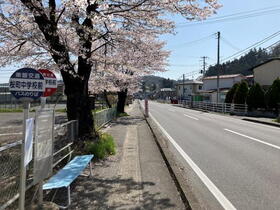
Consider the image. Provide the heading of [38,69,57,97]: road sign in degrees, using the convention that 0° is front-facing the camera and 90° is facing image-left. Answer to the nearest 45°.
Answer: approximately 0°

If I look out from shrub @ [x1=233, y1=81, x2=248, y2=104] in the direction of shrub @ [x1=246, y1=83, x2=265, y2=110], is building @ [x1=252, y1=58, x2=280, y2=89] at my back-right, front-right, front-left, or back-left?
back-left

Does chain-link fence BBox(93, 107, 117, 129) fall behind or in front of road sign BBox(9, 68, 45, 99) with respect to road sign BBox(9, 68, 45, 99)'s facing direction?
behind

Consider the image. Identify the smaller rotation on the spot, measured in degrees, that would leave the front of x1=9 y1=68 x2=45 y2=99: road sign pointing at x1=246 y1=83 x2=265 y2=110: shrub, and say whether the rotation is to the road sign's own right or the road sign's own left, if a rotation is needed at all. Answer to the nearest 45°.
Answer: approximately 135° to the road sign's own left

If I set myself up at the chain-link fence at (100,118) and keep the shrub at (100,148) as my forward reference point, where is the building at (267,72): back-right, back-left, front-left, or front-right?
back-left

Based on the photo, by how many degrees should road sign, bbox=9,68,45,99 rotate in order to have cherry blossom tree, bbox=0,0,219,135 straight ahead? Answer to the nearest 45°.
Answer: approximately 180°

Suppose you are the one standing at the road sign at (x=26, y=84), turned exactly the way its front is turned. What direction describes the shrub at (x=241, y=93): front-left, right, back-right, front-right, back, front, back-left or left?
back-left

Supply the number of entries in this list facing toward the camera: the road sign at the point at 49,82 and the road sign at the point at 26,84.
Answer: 2

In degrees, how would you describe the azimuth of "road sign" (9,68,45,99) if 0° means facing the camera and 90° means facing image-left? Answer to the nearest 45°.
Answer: approximately 0°
